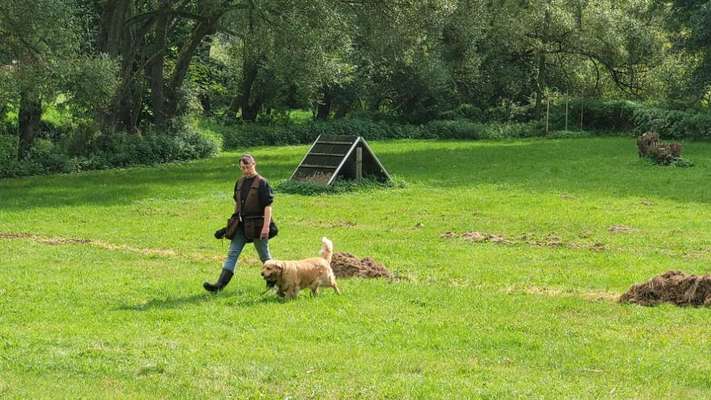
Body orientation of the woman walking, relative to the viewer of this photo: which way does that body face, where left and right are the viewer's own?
facing the viewer and to the left of the viewer

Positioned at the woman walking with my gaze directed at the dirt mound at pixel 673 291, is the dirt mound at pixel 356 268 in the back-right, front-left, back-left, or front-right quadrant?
front-left

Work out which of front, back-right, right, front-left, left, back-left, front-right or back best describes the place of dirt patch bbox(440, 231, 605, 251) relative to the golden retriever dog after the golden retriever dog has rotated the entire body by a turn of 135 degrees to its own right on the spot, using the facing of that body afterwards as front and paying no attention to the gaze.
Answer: front

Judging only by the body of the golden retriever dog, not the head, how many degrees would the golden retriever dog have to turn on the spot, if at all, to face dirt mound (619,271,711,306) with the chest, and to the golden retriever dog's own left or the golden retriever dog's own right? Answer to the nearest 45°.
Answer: approximately 180°

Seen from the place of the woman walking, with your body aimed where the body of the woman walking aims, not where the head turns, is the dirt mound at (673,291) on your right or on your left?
on your left

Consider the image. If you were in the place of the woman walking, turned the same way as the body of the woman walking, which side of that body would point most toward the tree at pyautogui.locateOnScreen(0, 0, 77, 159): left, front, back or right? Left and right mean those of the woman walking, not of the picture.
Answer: right

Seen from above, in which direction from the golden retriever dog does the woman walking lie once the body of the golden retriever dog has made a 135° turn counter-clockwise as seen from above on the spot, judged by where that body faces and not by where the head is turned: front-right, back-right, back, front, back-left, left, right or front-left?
back

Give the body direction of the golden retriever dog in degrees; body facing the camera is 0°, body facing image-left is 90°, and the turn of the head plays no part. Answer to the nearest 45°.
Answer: approximately 90°
